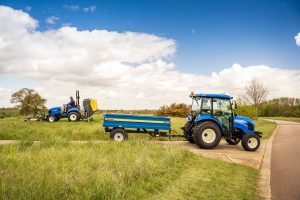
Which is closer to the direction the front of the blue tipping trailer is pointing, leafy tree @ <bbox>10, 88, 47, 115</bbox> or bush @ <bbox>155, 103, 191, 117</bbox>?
the bush

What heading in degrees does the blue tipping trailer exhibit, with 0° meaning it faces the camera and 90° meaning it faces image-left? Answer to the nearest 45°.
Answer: approximately 270°

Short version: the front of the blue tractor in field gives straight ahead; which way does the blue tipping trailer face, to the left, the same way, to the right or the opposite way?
the opposite way

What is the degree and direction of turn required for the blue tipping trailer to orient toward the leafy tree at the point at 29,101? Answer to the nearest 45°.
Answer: approximately 135° to its left

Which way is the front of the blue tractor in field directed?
to the viewer's left

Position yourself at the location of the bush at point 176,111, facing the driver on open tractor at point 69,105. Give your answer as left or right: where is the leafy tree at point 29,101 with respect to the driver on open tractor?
right

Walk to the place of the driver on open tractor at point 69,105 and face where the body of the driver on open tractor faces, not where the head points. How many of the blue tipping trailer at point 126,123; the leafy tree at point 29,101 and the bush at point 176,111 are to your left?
1

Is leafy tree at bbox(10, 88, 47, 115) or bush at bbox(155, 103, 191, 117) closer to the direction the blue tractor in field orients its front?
the leafy tree

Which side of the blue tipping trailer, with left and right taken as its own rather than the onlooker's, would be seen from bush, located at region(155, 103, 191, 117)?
left

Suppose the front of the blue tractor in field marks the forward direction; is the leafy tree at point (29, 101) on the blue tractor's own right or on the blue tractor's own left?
on the blue tractor's own right
